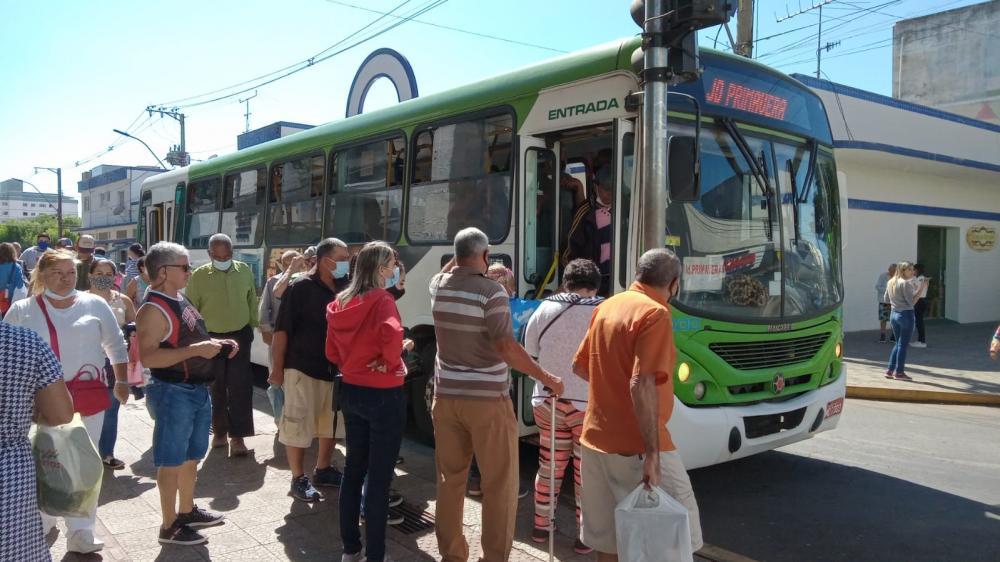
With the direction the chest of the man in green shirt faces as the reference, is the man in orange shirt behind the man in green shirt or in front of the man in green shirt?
in front

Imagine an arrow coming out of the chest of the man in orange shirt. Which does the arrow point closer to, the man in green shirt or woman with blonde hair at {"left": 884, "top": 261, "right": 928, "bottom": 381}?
the woman with blonde hair

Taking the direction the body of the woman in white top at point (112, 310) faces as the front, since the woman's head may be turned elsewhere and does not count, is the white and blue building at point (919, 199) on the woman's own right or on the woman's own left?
on the woman's own left

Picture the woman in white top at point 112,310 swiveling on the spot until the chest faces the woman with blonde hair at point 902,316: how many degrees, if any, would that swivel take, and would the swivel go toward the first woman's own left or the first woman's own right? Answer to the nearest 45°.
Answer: approximately 90° to the first woman's own left

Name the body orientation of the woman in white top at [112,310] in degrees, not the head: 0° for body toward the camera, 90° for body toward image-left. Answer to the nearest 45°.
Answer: approximately 0°

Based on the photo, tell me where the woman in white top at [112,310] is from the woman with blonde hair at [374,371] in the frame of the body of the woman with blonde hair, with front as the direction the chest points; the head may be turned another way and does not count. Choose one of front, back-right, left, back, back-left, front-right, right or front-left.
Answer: left

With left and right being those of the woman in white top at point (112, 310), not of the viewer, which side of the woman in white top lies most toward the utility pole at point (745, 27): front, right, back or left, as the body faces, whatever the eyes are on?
left

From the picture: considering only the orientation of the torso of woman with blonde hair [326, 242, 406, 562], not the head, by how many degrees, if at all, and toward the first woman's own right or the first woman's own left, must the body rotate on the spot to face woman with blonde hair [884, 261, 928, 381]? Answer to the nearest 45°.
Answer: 0° — they already face them

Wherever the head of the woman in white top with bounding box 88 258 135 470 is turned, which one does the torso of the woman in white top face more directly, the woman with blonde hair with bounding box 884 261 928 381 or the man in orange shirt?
the man in orange shirt
